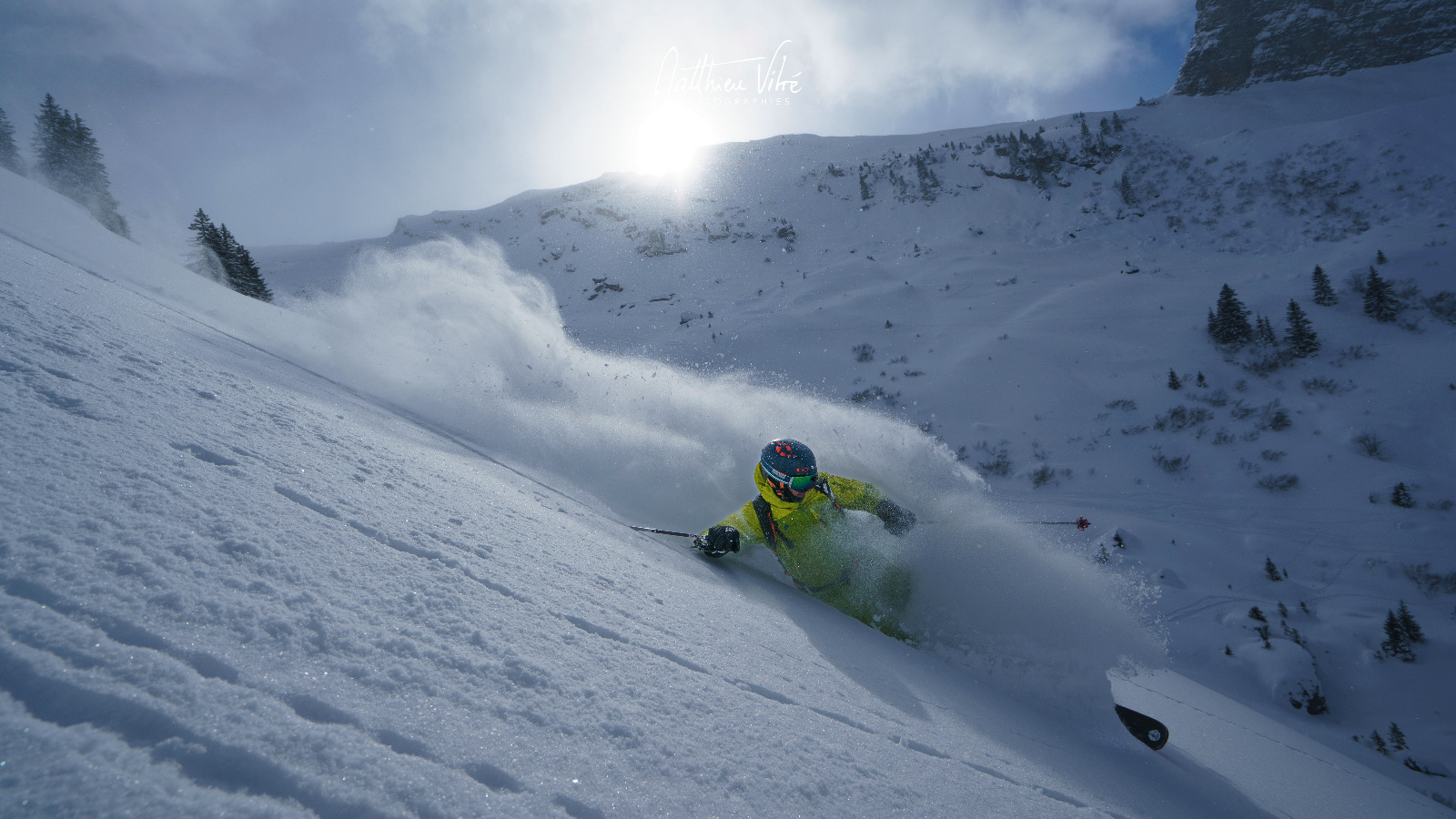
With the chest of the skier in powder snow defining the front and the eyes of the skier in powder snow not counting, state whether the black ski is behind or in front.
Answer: in front

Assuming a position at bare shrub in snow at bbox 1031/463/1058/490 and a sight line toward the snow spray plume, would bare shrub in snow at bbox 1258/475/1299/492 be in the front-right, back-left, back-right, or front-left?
back-left

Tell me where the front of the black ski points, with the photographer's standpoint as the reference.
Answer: facing the viewer and to the right of the viewer

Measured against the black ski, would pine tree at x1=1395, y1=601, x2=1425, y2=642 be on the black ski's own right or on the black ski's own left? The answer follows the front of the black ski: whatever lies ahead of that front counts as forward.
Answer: on the black ski's own left

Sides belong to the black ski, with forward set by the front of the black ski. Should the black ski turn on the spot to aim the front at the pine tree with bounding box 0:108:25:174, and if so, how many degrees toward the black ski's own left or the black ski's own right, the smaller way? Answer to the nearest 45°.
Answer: approximately 135° to the black ski's own right

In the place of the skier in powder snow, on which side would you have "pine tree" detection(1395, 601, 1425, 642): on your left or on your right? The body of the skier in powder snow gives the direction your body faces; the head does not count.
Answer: on your left

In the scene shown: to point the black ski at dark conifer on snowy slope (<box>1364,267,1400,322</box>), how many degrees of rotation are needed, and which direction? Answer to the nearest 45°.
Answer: approximately 135° to its left

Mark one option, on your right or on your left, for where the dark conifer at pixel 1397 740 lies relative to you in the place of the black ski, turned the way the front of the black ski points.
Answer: on your left

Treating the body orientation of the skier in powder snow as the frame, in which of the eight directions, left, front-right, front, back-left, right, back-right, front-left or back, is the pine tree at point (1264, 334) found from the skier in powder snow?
left

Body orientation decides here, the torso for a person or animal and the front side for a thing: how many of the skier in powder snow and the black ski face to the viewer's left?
0

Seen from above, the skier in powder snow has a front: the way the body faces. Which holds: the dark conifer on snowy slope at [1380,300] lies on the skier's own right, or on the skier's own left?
on the skier's own left
